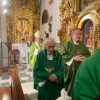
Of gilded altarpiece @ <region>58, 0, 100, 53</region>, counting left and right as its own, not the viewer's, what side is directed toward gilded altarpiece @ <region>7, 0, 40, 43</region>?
right

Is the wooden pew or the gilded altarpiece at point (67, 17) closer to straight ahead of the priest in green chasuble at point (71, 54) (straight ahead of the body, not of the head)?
the wooden pew

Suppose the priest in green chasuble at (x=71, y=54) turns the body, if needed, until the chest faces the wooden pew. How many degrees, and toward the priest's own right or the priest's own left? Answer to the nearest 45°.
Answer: approximately 45° to the priest's own right

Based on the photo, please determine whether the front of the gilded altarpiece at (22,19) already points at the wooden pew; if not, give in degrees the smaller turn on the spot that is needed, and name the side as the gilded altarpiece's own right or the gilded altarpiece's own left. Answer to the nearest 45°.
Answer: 0° — it already faces it

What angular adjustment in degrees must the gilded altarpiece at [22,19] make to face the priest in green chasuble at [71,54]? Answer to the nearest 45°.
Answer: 0° — it already faces them

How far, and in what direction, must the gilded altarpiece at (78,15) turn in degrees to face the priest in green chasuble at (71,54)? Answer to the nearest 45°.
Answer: approximately 45° to its left

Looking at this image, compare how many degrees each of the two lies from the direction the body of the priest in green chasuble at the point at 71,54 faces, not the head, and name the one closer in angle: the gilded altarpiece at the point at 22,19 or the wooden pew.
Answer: the wooden pew

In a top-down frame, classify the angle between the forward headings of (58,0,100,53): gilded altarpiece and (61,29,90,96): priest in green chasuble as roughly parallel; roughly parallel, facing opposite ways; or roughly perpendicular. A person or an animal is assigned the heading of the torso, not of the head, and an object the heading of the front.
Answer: roughly perpendicular
